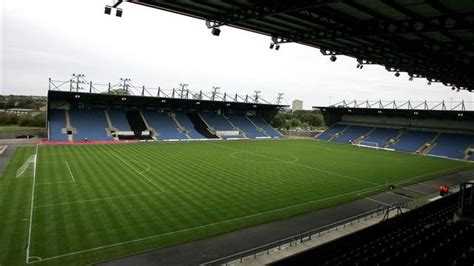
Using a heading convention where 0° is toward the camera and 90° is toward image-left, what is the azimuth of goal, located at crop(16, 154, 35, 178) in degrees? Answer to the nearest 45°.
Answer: approximately 270°
